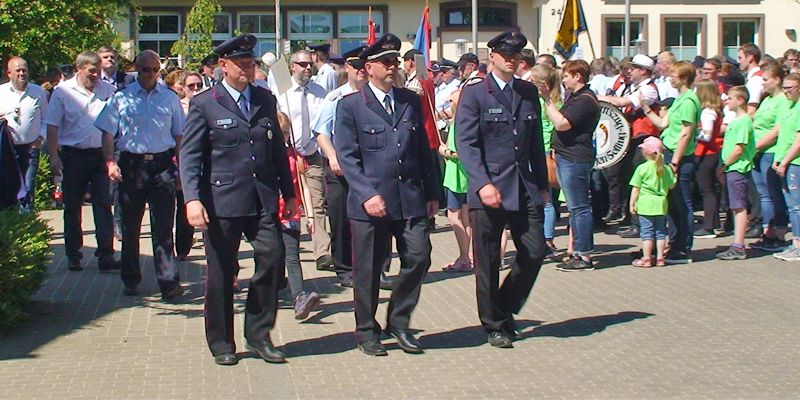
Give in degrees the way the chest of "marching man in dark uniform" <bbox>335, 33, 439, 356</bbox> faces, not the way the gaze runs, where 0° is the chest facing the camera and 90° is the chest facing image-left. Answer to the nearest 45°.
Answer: approximately 315°

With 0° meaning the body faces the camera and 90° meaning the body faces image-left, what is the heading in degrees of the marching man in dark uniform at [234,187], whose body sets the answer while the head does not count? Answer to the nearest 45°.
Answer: approximately 315°

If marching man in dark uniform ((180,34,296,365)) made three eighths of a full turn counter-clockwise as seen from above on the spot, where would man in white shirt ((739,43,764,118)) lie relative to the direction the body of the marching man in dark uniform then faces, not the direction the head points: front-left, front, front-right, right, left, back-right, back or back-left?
front-right

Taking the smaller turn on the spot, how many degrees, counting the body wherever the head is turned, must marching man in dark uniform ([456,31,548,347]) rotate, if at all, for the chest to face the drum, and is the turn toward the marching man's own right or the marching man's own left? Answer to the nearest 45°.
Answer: approximately 135° to the marching man's own left

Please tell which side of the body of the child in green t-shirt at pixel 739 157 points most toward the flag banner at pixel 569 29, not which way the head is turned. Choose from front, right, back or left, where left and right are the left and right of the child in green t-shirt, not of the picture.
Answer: right

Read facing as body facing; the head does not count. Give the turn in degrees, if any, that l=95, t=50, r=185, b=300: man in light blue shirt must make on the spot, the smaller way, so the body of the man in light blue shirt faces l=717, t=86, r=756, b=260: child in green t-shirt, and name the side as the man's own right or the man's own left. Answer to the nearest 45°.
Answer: approximately 90° to the man's own left

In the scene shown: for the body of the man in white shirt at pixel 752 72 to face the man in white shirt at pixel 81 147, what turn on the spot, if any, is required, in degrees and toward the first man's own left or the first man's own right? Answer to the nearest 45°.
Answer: approximately 45° to the first man's own left

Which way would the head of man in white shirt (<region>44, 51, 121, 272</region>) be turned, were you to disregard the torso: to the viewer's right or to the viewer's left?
to the viewer's right

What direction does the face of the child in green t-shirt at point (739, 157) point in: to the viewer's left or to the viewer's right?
to the viewer's left

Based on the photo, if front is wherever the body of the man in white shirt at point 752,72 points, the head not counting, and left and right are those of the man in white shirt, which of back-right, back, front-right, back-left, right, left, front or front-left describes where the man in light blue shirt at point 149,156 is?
front-left

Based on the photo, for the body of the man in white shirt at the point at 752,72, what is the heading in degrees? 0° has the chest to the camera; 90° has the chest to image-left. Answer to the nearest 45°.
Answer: approximately 90°
